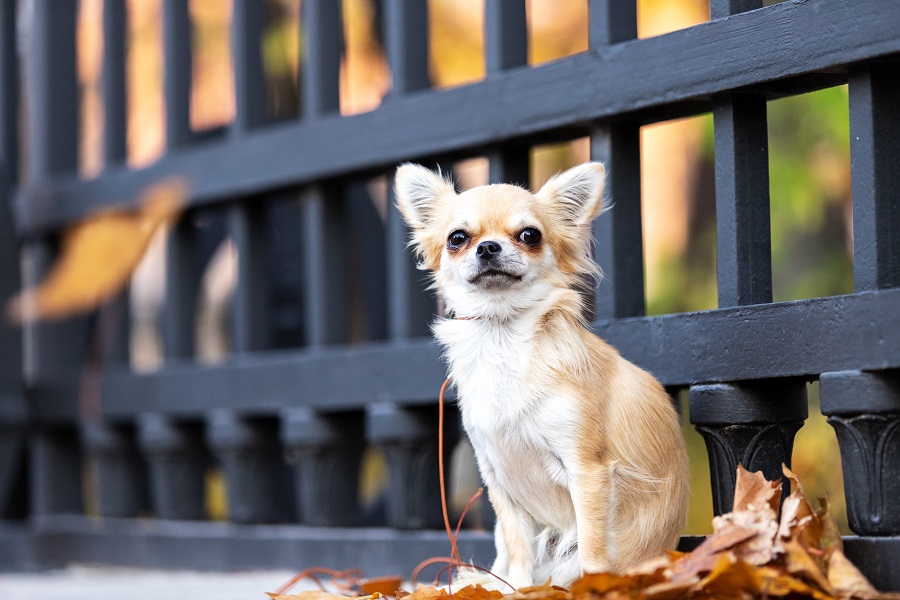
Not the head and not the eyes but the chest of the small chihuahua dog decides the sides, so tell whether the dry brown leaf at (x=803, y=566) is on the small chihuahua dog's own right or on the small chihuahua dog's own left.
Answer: on the small chihuahua dog's own left

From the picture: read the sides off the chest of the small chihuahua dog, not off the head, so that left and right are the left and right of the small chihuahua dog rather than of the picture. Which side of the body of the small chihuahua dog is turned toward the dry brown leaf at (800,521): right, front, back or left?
left

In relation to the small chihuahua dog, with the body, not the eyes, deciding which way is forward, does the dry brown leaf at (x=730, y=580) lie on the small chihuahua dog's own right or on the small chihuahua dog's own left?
on the small chihuahua dog's own left

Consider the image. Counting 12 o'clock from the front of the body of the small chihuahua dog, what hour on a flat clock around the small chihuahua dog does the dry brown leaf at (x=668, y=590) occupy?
The dry brown leaf is roughly at 10 o'clock from the small chihuahua dog.

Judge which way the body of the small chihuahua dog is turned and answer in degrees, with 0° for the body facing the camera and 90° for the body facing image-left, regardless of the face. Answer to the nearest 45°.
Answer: approximately 45°

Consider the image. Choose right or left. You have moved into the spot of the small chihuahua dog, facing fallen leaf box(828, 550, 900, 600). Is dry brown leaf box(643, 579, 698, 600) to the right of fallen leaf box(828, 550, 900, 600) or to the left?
right

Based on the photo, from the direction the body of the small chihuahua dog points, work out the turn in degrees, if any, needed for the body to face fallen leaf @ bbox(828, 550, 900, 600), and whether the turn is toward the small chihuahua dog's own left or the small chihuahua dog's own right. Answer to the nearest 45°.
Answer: approximately 90° to the small chihuahua dog's own left

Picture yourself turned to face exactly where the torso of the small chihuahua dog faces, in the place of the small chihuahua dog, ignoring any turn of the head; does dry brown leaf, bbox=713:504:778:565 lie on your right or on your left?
on your left
